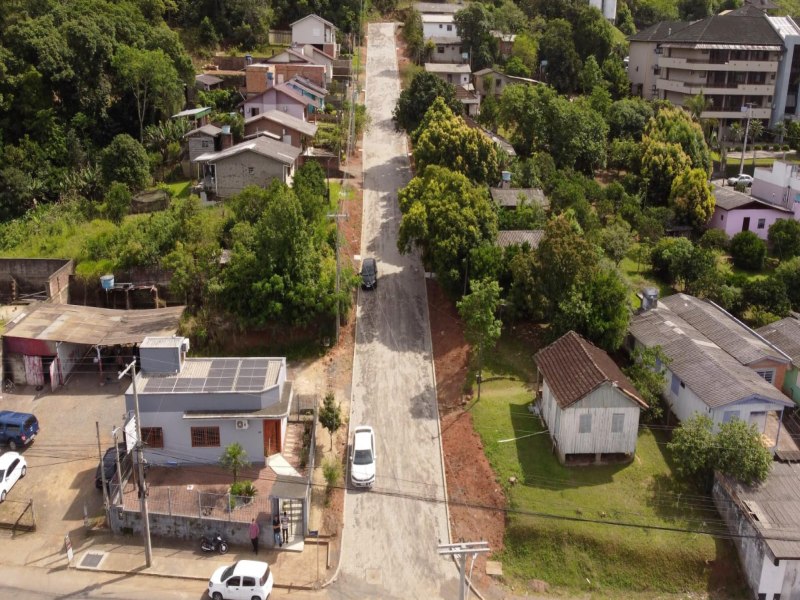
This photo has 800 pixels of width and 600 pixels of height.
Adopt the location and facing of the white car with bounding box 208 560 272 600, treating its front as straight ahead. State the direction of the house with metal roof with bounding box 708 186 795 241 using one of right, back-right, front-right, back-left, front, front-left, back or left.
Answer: back-right

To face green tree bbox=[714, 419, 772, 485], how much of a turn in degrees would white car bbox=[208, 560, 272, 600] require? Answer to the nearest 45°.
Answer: approximately 180°

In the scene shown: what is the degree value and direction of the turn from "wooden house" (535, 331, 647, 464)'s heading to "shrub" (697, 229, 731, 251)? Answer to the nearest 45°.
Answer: approximately 180°

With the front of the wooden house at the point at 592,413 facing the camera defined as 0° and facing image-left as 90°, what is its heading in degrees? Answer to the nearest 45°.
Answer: approximately 0°

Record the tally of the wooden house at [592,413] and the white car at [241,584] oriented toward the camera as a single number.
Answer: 1

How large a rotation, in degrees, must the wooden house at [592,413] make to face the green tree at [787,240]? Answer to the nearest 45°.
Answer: approximately 135° to its left

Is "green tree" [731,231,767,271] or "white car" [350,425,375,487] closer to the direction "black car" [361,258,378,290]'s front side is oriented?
the white car

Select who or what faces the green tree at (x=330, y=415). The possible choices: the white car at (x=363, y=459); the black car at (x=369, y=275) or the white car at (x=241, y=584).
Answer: the black car

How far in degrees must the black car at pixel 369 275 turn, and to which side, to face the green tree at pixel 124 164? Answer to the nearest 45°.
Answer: approximately 135° to its right

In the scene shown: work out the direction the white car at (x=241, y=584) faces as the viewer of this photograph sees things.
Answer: facing to the left of the viewer
